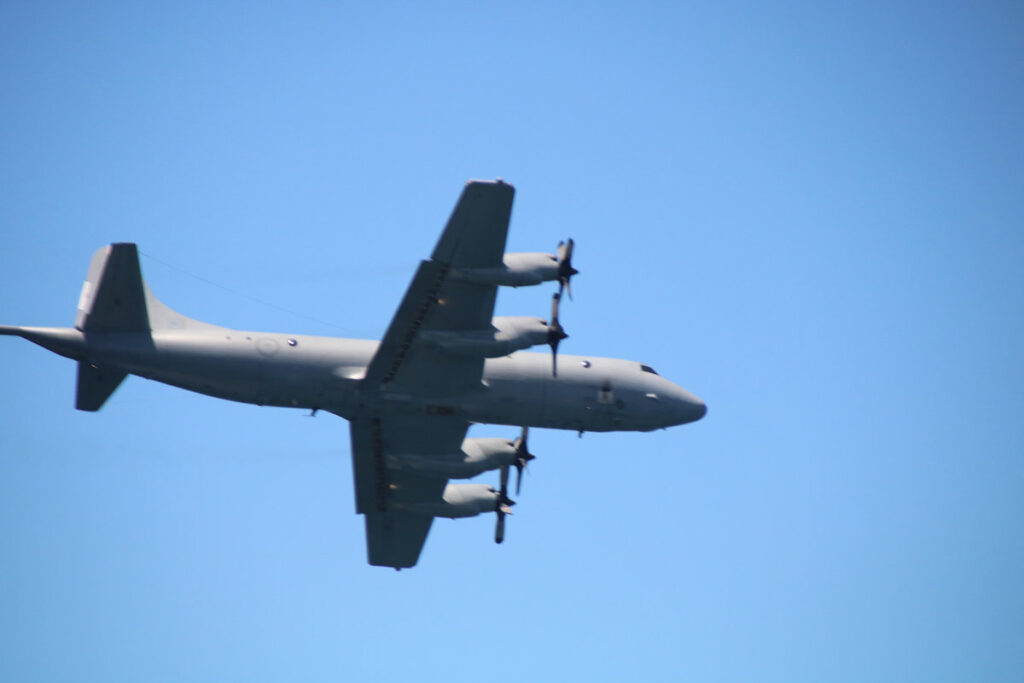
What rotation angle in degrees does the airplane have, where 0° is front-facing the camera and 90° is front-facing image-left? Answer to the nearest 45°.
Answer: approximately 270°
